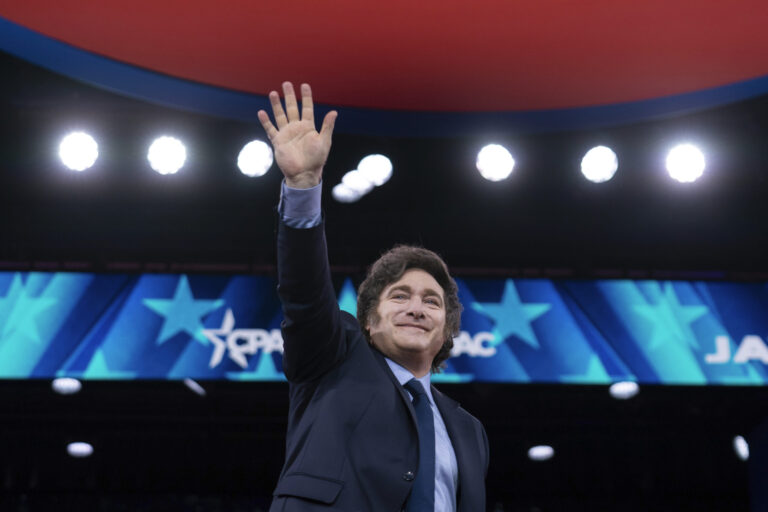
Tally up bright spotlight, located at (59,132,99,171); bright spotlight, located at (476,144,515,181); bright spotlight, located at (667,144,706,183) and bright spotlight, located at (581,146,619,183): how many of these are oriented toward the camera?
4

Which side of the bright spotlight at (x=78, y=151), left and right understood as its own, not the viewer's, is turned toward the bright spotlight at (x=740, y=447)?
left

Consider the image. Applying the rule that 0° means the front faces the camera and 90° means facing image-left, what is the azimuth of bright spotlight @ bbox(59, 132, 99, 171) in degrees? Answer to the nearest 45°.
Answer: approximately 0°

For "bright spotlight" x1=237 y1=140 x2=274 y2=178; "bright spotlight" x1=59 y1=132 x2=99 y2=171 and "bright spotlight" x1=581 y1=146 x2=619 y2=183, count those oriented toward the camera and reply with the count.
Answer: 3

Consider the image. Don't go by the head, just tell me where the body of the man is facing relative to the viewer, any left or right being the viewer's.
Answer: facing the viewer and to the right of the viewer

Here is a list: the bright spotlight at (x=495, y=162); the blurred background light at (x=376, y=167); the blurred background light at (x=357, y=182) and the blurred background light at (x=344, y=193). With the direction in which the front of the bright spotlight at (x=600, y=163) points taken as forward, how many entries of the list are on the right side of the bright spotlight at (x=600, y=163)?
4

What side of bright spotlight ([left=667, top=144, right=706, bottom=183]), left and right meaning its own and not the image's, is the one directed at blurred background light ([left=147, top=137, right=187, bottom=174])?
right

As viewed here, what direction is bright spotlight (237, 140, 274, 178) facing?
toward the camera

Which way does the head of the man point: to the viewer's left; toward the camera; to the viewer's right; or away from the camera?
toward the camera

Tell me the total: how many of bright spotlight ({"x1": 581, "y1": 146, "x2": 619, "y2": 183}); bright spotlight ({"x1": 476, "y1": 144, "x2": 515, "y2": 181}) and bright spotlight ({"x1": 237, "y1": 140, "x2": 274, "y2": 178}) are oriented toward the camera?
3

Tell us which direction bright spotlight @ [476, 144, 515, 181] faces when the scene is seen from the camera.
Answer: facing the viewer
